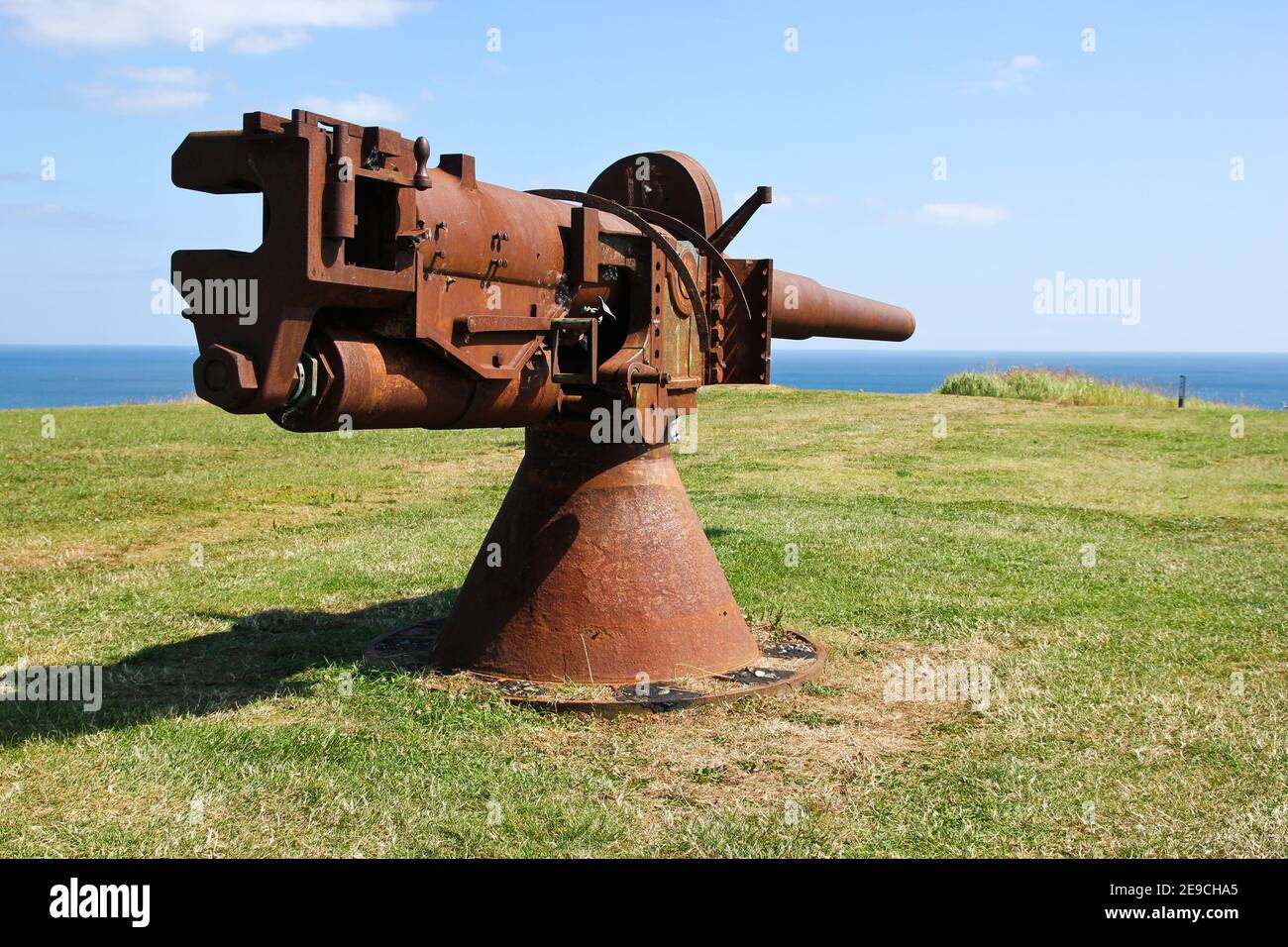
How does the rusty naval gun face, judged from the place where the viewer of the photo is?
facing away from the viewer and to the right of the viewer

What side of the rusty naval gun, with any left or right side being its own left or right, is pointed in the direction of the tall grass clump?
front
